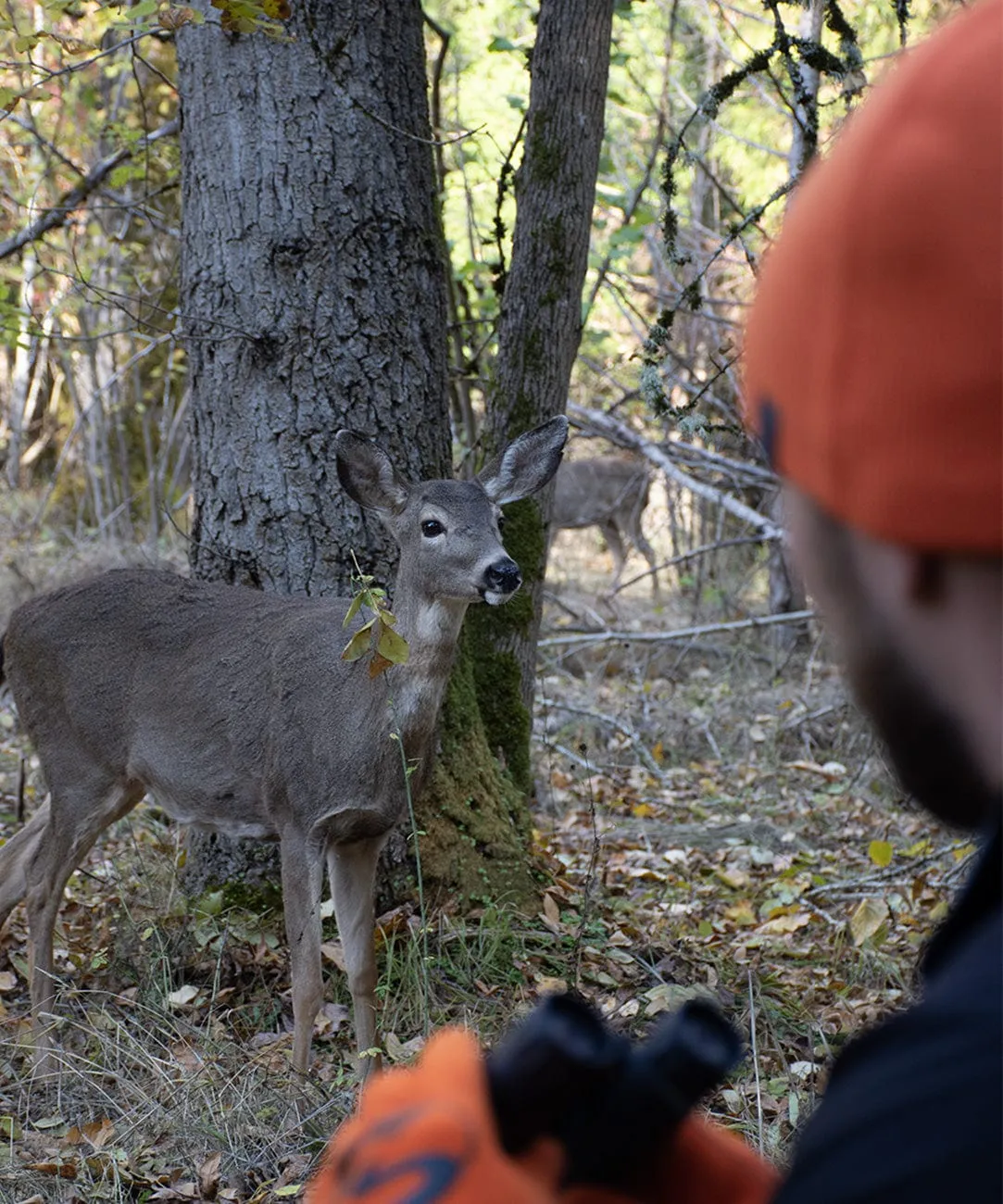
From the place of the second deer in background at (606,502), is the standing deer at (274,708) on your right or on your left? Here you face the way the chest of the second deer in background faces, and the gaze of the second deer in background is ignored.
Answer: on your left

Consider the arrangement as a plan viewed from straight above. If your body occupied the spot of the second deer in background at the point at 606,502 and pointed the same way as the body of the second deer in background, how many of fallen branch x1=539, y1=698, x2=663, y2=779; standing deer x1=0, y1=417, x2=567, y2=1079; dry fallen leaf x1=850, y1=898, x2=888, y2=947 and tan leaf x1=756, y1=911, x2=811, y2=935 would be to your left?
4

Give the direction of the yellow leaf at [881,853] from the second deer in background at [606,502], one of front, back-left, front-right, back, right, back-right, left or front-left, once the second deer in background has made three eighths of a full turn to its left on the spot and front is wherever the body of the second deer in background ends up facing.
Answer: front-right

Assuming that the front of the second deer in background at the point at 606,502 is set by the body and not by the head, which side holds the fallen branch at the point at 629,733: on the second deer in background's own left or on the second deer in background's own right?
on the second deer in background's own left

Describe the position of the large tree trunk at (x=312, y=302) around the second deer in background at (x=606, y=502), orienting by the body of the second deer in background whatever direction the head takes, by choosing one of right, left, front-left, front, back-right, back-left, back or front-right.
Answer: left

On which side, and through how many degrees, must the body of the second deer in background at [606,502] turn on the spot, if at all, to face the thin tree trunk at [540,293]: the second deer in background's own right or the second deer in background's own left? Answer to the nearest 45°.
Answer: approximately 90° to the second deer in background's own left

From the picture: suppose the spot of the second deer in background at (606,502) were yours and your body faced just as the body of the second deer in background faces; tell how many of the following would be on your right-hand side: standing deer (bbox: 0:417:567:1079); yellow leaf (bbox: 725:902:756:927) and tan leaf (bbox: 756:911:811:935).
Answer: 0

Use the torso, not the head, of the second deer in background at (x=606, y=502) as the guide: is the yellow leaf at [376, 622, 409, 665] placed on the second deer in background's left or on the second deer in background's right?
on the second deer in background's left

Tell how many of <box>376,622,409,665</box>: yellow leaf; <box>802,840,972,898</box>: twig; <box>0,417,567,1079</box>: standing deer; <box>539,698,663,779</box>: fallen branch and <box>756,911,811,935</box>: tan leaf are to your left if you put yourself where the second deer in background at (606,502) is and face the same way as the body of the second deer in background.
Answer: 5

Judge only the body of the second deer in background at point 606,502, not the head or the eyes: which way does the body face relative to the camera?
to the viewer's left

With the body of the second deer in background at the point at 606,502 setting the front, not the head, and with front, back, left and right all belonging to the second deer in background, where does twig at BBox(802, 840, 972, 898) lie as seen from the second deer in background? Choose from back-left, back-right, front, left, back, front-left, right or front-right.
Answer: left

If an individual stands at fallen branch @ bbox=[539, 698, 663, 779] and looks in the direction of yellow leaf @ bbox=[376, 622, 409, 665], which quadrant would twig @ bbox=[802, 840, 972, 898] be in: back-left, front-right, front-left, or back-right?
front-left

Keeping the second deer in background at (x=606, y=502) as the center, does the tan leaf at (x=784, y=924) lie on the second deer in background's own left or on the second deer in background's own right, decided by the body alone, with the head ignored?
on the second deer in background's own left
